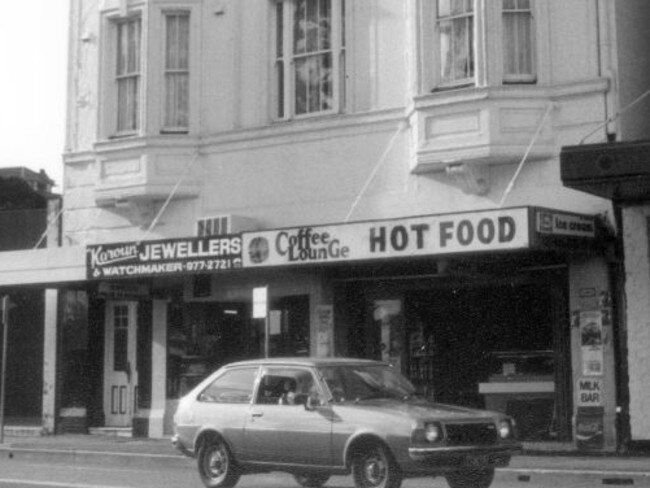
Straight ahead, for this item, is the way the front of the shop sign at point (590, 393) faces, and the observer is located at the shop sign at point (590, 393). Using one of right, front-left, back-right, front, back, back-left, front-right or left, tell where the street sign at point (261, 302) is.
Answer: right

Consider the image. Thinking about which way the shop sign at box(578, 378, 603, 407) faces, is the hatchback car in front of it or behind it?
in front

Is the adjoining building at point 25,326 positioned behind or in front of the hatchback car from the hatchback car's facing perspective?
behind

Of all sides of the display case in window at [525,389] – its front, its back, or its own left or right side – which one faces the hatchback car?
front

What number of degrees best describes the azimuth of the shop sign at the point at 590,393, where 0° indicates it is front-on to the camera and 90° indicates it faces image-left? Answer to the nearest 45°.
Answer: approximately 0°

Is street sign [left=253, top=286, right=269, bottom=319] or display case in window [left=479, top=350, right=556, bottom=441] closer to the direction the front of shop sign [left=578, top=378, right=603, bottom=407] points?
the street sign

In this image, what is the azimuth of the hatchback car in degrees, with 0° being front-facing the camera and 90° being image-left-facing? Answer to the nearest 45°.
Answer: approximately 315°

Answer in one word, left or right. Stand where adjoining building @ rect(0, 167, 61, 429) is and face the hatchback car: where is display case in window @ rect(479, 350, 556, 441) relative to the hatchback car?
left

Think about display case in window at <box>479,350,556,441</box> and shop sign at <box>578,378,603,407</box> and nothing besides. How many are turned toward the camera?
2

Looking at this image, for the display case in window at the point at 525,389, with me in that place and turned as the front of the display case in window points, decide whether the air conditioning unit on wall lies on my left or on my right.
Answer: on my right

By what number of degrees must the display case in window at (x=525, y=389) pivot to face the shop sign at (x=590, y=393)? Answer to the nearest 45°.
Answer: approximately 45° to its left

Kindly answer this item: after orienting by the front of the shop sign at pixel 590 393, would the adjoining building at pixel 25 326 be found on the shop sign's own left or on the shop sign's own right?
on the shop sign's own right

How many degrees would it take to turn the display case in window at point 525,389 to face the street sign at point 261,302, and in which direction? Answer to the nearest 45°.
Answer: approximately 90° to its right
